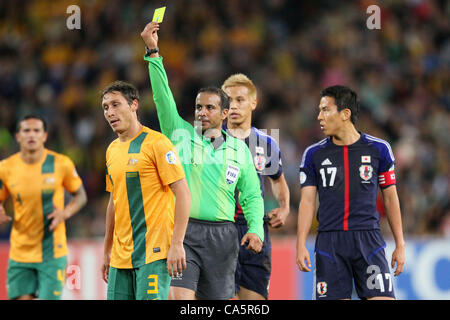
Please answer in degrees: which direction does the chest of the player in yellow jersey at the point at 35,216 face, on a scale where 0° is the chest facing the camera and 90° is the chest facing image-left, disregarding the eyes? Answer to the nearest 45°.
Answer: approximately 0°

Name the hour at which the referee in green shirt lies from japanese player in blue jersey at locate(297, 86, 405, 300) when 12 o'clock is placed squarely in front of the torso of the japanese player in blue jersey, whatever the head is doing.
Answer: The referee in green shirt is roughly at 2 o'clock from the japanese player in blue jersey.

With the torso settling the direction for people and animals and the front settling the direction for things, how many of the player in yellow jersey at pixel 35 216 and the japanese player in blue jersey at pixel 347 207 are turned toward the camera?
2

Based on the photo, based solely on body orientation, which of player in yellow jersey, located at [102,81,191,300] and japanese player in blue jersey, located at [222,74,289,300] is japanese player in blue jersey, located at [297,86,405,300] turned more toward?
the player in yellow jersey

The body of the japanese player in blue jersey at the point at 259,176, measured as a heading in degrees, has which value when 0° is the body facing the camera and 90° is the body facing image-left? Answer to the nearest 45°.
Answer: approximately 45°

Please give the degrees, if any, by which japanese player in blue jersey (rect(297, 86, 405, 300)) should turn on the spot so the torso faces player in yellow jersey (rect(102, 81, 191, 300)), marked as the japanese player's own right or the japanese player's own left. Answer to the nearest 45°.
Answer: approximately 45° to the japanese player's own right

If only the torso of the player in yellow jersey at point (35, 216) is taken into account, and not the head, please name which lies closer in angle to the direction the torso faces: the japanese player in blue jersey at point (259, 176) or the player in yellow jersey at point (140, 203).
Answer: the player in yellow jersey

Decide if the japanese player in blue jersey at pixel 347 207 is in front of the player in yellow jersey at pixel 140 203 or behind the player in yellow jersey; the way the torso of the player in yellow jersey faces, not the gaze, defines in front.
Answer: behind

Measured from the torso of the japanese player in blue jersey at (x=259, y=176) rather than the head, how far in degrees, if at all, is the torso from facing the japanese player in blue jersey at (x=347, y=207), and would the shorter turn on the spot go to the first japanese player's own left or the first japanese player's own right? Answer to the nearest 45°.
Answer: approximately 90° to the first japanese player's own left
